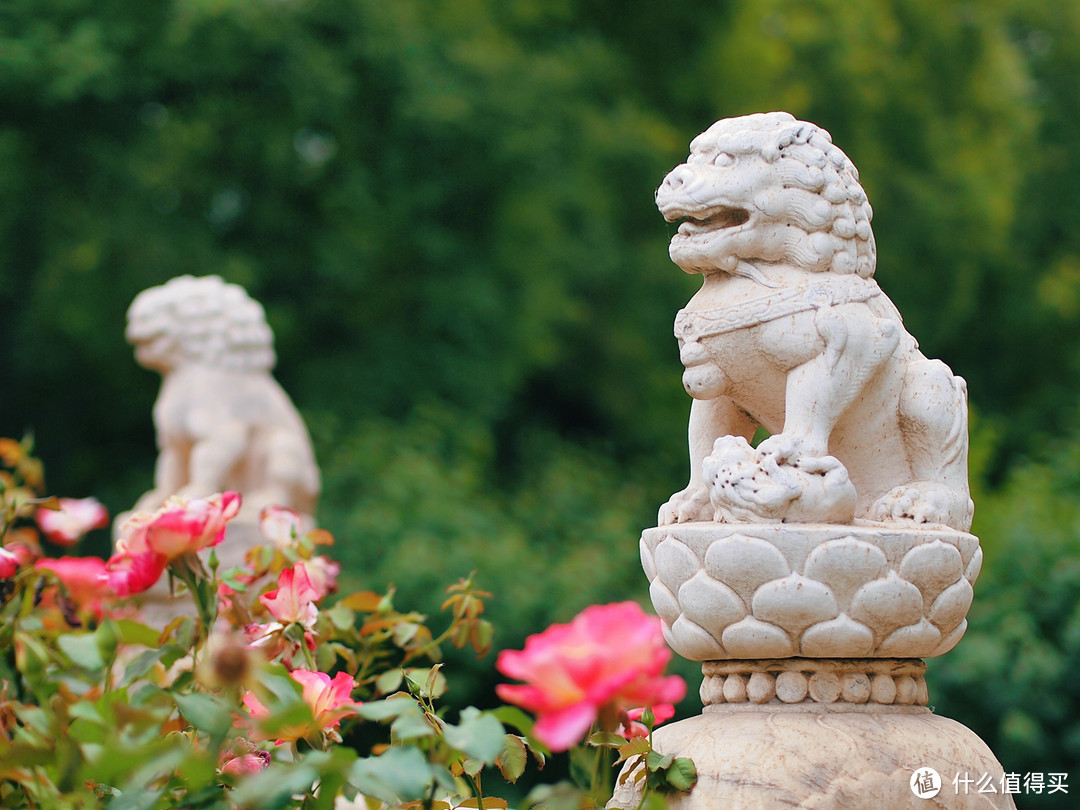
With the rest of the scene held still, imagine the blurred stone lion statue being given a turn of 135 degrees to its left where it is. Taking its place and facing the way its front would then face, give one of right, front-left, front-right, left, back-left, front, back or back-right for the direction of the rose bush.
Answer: front-right

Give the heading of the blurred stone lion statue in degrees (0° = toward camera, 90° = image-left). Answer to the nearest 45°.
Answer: approximately 90°

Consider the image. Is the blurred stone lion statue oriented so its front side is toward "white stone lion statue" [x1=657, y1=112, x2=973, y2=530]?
no
